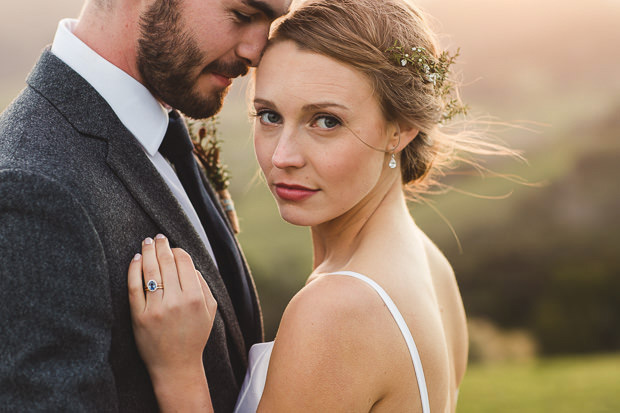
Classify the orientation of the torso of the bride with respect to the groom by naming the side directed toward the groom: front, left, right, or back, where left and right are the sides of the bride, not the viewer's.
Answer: front

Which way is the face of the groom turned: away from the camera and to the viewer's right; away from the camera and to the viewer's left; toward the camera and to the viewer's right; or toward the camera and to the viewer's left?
toward the camera and to the viewer's right

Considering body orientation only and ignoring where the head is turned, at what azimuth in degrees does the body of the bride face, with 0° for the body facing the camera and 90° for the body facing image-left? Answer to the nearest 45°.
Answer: approximately 90°
